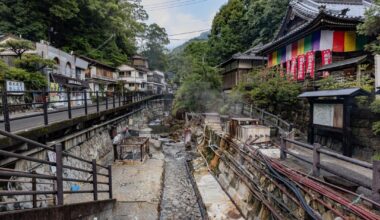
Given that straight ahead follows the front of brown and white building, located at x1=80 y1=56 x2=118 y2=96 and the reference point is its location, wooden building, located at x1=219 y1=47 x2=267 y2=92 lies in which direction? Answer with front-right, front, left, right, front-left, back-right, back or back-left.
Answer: front

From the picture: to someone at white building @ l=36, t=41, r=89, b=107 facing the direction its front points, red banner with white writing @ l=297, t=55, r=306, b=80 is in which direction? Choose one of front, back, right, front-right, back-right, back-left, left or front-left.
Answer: front

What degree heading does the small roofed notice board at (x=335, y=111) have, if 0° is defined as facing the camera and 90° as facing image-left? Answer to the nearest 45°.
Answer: approximately 45°

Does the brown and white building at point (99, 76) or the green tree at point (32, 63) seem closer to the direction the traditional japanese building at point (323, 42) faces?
the green tree

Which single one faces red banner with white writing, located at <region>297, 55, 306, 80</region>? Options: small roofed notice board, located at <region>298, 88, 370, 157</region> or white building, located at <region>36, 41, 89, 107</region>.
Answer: the white building

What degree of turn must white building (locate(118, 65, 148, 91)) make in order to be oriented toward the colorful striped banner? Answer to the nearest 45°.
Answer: approximately 45° to its right

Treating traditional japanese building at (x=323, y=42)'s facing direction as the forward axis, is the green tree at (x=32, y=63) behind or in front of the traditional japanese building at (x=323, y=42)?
in front

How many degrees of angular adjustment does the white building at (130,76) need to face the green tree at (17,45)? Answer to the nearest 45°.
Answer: approximately 45° to its right

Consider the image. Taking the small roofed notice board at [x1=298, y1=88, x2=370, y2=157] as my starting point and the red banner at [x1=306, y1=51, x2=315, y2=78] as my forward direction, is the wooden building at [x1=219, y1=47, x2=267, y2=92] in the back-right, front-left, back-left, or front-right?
front-left

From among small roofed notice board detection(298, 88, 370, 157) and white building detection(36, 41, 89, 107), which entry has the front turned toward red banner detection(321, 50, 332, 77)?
the white building

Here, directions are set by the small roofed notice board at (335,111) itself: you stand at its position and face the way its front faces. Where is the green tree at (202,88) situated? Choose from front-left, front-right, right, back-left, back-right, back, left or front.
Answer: right

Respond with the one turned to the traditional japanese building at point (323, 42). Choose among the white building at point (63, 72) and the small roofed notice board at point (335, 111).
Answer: the white building

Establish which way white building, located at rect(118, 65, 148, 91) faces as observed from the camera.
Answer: facing the viewer and to the right of the viewer

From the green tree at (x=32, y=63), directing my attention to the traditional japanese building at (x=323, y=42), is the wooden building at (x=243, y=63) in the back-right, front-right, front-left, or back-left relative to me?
front-left

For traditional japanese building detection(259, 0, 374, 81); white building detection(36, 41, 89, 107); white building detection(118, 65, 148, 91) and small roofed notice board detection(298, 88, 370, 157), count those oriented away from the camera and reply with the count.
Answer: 0

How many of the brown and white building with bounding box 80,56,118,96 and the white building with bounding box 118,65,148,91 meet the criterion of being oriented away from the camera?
0

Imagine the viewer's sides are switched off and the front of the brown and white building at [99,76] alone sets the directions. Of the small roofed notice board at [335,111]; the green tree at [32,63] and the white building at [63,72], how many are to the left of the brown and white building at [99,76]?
0

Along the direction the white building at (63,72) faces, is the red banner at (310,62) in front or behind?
in front

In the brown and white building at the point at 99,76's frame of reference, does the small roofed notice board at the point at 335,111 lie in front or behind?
in front

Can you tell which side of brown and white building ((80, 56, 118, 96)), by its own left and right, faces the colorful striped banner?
front

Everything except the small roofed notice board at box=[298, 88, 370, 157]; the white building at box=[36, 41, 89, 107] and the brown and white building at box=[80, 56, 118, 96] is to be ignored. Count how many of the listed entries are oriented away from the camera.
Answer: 0
